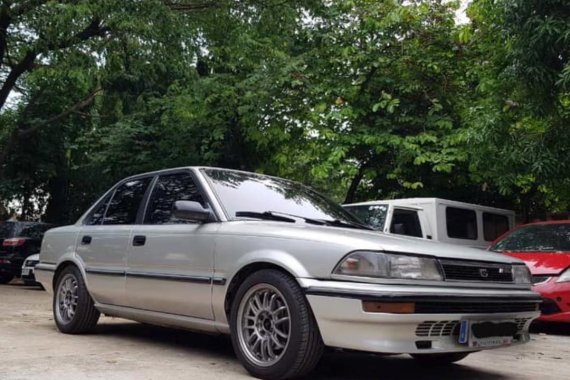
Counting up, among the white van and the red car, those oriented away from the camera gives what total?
0

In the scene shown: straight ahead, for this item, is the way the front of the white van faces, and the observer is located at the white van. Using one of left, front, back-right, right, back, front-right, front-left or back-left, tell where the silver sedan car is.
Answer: front-left

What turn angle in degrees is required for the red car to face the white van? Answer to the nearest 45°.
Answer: approximately 90° to its right

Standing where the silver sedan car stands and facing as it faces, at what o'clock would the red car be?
The red car is roughly at 9 o'clock from the silver sedan car.

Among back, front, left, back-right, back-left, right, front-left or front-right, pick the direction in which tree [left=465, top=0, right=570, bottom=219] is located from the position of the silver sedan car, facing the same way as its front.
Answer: left

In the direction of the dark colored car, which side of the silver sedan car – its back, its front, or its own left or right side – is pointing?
back

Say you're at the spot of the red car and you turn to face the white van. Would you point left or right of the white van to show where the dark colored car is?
left

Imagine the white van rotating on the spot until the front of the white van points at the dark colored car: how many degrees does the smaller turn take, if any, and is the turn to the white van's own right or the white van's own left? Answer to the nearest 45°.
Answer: approximately 45° to the white van's own right

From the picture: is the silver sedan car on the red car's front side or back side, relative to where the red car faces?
on the front side

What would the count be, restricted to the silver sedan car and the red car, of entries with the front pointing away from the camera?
0

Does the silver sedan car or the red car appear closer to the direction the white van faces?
the silver sedan car

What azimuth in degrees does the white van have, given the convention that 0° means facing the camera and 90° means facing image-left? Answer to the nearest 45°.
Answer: approximately 45°
